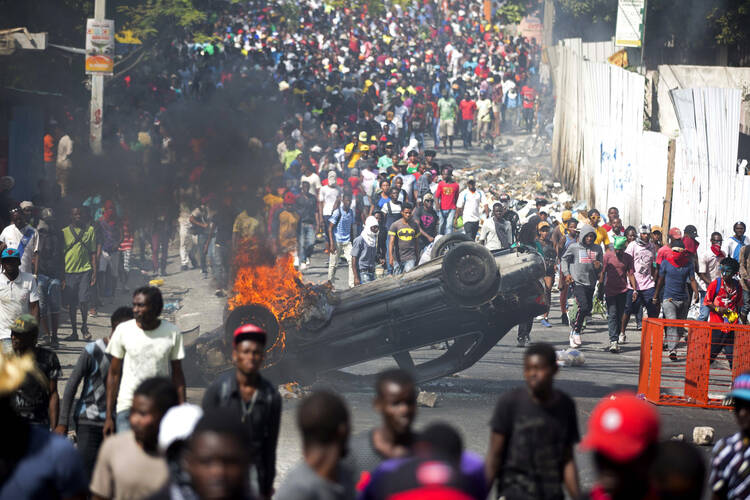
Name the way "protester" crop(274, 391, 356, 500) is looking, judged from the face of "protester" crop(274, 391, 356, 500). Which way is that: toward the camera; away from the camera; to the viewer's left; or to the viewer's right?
away from the camera

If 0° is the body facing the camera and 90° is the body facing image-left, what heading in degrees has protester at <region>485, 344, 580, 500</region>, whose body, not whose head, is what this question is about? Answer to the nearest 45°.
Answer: approximately 0°

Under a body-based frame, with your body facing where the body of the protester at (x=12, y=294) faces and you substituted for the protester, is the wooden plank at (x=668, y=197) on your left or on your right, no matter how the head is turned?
on your left

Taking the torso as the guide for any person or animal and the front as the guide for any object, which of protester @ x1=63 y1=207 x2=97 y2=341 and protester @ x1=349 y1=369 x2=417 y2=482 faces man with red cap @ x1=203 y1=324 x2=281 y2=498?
protester @ x1=63 y1=207 x2=97 y2=341

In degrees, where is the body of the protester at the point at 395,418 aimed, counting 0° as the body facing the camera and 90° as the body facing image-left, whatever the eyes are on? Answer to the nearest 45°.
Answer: approximately 315°

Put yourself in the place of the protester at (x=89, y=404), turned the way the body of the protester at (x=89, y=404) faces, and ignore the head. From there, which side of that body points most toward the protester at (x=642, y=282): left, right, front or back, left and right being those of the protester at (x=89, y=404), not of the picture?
left

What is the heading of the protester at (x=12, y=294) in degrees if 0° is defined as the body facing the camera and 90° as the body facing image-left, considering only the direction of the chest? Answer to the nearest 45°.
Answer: approximately 0°

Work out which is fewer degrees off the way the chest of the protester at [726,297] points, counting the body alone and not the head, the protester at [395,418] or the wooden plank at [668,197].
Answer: the protester
